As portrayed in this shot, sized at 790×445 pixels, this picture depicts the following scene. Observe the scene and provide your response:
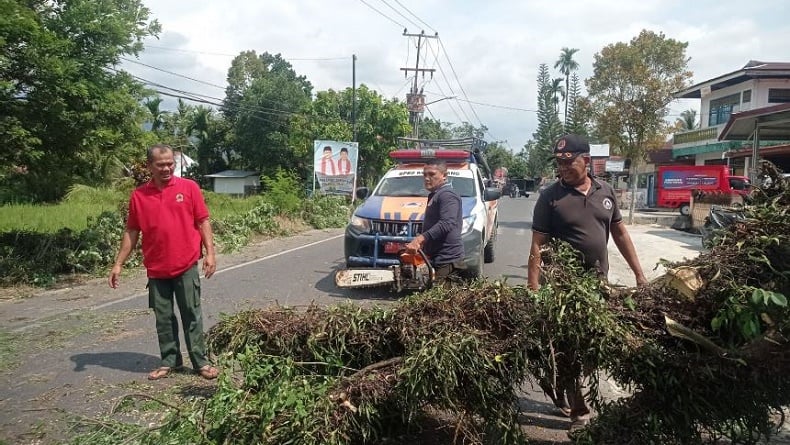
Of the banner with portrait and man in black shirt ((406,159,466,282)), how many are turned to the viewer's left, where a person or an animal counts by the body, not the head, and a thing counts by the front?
1

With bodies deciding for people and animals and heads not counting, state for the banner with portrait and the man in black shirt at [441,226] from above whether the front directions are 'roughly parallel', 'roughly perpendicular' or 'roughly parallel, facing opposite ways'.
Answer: roughly perpendicular

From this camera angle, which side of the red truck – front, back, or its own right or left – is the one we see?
right

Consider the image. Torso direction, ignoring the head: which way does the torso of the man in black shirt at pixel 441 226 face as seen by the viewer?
to the viewer's left

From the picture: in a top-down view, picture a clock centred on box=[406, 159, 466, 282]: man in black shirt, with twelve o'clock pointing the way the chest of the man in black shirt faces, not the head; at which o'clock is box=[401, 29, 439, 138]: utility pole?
The utility pole is roughly at 3 o'clock from the man in black shirt.

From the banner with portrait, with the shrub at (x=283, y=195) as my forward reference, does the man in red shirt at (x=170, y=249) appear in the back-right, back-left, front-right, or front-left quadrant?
front-left

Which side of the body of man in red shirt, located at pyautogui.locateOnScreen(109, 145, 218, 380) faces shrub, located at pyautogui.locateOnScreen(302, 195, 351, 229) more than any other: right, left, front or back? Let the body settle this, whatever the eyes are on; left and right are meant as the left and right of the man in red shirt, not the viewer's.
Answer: back

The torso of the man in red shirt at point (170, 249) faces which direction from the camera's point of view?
toward the camera

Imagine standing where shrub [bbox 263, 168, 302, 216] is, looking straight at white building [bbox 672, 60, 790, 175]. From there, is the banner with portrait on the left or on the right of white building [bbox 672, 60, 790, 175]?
left

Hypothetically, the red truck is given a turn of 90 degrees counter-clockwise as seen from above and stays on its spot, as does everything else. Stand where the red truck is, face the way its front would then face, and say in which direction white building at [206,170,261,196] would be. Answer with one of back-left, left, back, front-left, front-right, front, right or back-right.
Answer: left

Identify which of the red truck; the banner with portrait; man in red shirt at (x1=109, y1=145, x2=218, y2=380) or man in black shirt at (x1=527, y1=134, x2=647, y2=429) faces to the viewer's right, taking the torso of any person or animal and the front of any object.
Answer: the red truck

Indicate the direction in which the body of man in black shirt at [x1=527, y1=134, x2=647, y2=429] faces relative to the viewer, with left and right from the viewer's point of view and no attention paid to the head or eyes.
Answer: facing the viewer

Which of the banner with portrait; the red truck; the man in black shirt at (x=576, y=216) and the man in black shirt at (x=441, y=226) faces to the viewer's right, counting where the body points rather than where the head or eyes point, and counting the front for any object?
the red truck

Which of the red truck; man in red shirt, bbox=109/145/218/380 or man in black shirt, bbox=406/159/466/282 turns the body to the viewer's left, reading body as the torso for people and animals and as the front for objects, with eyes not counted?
the man in black shirt

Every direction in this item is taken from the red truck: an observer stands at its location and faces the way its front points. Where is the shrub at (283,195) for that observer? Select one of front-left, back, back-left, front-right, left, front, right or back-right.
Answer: back-right

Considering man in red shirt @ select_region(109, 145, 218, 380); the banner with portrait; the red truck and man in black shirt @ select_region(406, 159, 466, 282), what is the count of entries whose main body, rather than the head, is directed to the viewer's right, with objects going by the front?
1
